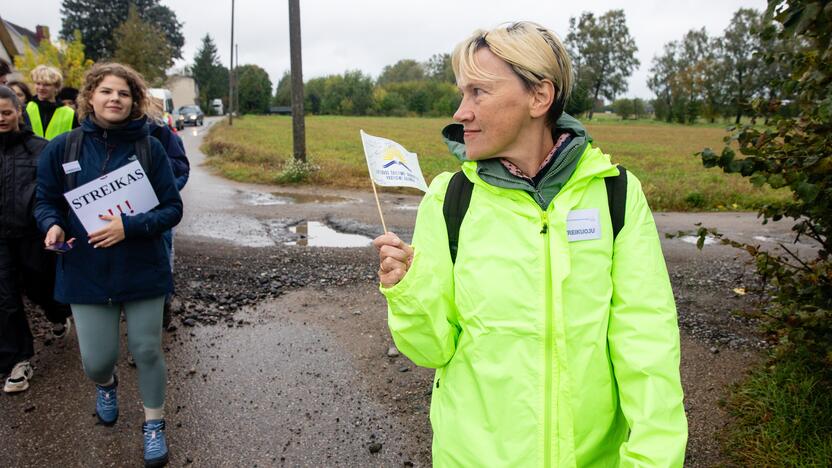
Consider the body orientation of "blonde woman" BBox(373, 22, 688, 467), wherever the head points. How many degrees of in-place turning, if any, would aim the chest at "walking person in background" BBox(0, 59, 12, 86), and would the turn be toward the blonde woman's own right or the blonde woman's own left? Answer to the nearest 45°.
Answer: approximately 135° to the blonde woman's own right

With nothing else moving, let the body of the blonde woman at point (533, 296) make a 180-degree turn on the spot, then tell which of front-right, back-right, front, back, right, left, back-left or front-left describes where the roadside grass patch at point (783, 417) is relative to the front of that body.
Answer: front-right

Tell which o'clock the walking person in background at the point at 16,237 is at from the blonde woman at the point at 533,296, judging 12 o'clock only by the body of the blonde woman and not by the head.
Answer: The walking person in background is roughly at 4 o'clock from the blonde woman.

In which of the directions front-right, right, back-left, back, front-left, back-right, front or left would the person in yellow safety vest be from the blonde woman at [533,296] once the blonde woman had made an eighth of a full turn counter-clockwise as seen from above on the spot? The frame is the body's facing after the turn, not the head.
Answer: back

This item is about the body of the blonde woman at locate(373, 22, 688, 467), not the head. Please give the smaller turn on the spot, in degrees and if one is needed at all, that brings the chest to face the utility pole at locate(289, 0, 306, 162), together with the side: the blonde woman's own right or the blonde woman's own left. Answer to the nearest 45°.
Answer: approximately 135° to the blonde woman's own right

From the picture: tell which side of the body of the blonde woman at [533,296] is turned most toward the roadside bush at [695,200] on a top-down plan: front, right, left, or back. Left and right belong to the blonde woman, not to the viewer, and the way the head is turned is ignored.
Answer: back

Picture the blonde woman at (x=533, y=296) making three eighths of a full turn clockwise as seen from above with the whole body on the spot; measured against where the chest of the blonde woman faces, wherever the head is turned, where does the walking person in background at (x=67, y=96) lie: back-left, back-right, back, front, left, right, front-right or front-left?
front

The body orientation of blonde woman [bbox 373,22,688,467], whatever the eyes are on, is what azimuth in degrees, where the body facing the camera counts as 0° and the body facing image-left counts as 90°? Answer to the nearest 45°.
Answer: approximately 0°

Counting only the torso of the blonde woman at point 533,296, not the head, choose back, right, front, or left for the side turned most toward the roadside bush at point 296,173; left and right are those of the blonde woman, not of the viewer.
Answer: back
